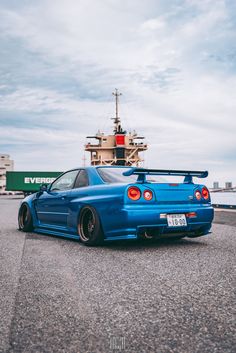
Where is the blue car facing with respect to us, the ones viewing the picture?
facing away from the viewer and to the left of the viewer

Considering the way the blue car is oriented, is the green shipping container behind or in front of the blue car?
in front
